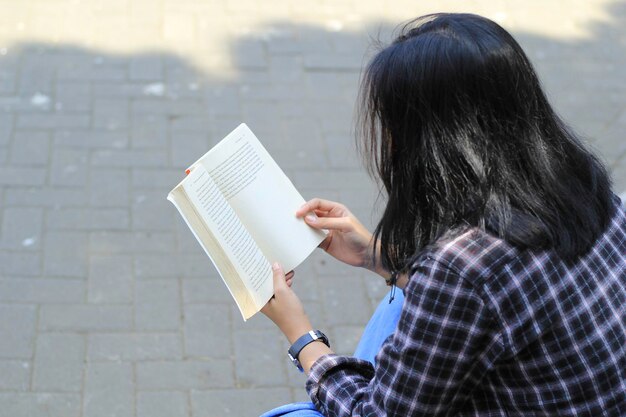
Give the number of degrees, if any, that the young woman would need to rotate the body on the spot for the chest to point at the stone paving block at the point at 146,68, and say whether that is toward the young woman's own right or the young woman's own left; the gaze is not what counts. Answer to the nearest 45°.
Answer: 0° — they already face it

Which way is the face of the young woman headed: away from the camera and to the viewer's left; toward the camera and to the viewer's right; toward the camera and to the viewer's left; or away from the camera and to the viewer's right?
away from the camera and to the viewer's left

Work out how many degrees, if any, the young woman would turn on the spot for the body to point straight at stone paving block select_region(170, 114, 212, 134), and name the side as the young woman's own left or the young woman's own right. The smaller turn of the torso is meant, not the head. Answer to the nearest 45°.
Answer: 0° — they already face it

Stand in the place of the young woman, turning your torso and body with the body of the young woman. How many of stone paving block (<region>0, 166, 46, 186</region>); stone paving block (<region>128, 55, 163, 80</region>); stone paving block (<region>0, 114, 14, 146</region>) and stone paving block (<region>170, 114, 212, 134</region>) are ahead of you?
4

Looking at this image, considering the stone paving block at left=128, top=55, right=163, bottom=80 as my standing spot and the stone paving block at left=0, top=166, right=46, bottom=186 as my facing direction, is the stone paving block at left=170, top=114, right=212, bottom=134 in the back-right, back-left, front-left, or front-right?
front-left

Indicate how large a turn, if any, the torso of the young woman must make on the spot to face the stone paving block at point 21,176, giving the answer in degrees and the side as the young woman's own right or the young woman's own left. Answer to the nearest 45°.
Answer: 0° — they already face it

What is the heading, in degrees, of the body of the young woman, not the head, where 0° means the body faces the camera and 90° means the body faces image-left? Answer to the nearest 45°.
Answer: approximately 135°

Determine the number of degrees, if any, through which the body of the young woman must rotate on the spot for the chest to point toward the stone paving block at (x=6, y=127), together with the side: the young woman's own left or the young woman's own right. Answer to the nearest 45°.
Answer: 0° — they already face it
